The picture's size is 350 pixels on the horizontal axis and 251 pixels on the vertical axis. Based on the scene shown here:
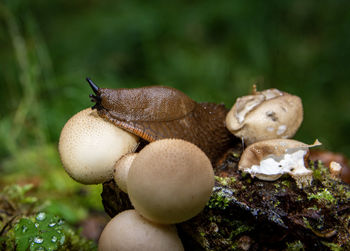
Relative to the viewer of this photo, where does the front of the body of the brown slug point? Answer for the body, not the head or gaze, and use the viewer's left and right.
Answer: facing to the left of the viewer

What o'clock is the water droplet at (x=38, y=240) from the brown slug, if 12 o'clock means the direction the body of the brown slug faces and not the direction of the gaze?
The water droplet is roughly at 11 o'clock from the brown slug.

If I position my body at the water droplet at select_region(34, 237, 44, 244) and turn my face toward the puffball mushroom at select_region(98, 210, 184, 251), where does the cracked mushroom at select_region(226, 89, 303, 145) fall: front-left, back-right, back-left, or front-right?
front-left
